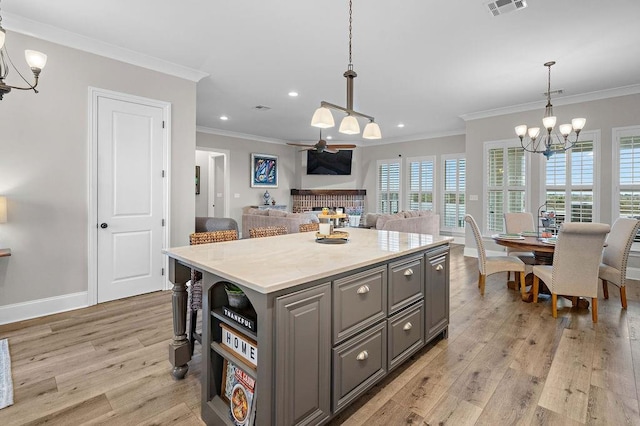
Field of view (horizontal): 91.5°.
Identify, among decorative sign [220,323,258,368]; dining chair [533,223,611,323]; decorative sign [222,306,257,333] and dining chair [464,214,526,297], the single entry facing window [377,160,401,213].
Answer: dining chair [533,223,611,323]

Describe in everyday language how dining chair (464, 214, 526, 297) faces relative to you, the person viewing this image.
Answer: facing to the right of the viewer

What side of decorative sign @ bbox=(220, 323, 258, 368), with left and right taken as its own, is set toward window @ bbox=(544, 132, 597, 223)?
back

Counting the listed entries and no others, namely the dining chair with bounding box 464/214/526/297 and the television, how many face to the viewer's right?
1

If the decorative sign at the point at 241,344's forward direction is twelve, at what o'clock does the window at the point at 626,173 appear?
The window is roughly at 7 o'clock from the decorative sign.

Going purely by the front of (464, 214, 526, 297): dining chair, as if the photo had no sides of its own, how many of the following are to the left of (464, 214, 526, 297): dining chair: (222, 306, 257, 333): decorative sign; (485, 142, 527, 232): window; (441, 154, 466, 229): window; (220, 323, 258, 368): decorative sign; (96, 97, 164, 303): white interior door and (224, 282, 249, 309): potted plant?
2

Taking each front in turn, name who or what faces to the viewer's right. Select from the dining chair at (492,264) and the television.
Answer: the dining chair

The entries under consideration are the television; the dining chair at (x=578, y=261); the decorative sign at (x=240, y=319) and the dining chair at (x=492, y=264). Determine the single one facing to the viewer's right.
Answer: the dining chair at (x=492, y=264)

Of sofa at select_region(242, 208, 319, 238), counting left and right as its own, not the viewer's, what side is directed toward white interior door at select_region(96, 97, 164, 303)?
back

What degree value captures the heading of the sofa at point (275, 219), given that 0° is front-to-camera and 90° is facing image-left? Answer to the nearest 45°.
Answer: approximately 225°

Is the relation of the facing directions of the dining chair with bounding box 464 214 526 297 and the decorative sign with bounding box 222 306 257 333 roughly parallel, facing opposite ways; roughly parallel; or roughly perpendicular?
roughly perpendicular

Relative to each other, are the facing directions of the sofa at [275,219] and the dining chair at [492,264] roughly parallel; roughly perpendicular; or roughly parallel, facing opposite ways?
roughly perpendicular

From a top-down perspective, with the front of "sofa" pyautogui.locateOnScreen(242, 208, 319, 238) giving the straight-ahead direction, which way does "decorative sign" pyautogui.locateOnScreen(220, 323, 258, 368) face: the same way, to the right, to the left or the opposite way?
the opposite way

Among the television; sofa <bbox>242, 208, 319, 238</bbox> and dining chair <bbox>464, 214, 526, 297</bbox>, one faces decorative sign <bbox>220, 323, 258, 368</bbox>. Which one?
the television

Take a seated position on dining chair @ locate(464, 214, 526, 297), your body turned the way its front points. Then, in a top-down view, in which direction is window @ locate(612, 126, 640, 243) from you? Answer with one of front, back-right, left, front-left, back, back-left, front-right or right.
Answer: front-left

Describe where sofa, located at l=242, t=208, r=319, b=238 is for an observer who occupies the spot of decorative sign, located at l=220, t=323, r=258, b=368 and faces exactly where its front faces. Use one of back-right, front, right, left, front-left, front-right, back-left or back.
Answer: back-right

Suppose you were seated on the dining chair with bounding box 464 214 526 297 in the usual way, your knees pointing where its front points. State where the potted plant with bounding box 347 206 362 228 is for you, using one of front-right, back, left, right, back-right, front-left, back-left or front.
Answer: back-left

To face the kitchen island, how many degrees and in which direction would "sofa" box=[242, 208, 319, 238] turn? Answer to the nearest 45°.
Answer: approximately 135° to its right
